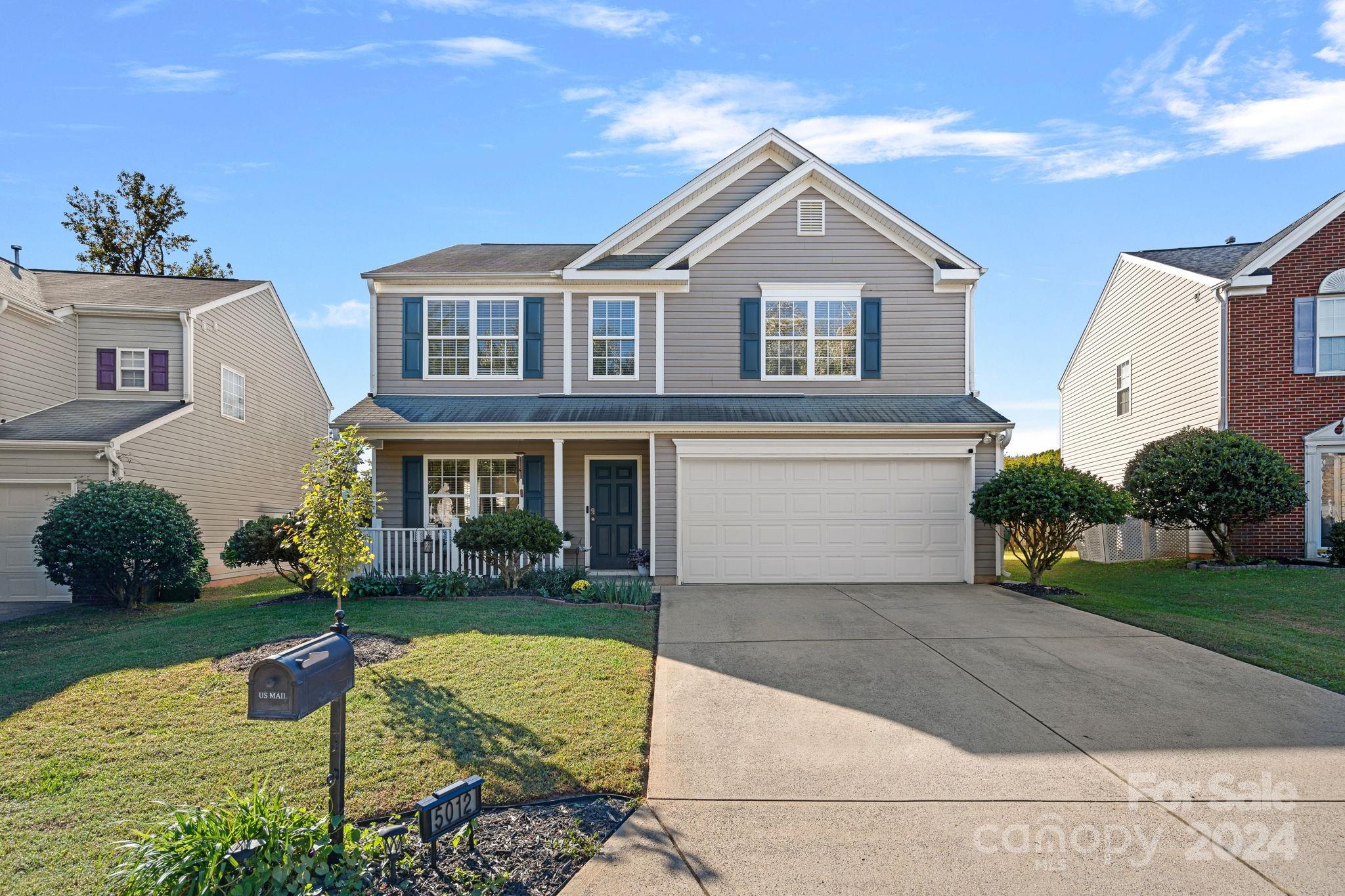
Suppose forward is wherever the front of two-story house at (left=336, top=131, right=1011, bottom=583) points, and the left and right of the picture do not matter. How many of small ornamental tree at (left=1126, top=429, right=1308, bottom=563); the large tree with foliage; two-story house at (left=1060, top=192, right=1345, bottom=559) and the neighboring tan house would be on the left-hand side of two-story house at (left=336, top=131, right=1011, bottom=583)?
2

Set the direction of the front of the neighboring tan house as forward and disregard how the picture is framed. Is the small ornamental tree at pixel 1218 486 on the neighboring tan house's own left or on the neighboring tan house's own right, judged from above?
on the neighboring tan house's own left

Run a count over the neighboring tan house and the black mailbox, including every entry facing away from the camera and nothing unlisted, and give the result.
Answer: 0

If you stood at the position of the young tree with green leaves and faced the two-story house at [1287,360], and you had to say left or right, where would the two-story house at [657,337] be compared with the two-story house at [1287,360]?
left

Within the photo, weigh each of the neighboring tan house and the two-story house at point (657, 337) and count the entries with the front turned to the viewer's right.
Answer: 0

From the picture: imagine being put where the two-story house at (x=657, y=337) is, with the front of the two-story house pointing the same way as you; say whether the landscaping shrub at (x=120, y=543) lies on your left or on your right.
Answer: on your right

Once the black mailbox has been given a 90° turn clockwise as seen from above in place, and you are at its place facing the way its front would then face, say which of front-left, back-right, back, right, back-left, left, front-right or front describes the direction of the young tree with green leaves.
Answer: front-right

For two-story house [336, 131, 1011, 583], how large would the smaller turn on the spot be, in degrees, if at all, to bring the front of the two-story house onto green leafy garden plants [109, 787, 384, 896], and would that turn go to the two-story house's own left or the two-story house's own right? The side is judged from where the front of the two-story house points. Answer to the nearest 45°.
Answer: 0° — it already faces it

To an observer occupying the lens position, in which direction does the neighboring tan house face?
facing the viewer and to the left of the viewer

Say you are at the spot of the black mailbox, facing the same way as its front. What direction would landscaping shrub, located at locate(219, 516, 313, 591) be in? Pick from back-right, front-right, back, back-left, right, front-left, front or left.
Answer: back-right

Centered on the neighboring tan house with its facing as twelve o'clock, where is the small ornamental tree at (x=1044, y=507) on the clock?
The small ornamental tree is roughly at 9 o'clock from the neighboring tan house.
